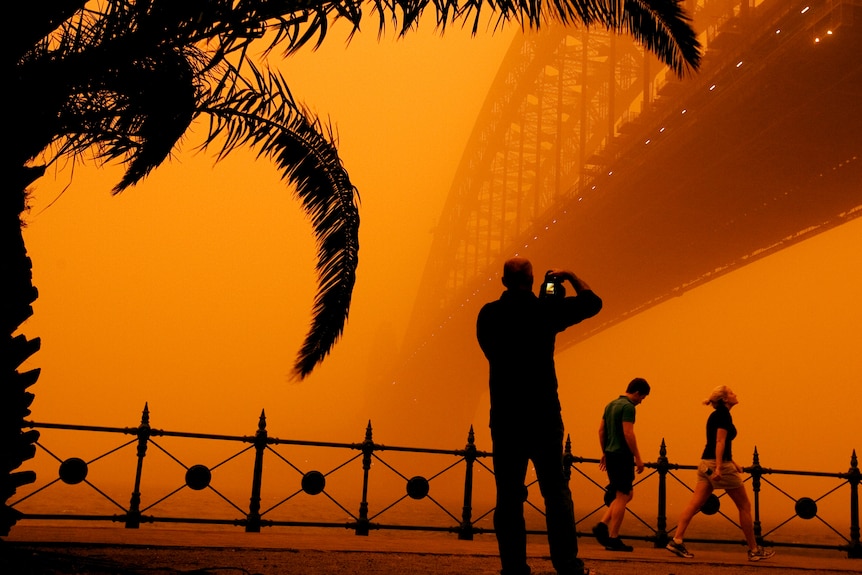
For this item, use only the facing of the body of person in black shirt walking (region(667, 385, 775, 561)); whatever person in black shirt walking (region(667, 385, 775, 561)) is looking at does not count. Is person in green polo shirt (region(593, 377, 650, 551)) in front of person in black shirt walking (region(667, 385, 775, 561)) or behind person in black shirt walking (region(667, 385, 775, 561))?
behind

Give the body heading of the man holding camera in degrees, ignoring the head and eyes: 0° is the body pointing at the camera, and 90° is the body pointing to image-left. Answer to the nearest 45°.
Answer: approximately 225°

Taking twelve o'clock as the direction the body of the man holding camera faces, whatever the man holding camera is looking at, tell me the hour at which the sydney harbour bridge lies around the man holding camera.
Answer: The sydney harbour bridge is roughly at 11 o'clock from the man holding camera.

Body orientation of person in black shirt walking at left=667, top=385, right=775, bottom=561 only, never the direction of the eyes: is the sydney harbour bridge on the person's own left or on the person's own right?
on the person's own left

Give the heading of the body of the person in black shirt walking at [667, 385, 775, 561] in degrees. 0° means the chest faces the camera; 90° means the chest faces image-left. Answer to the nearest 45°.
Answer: approximately 270°

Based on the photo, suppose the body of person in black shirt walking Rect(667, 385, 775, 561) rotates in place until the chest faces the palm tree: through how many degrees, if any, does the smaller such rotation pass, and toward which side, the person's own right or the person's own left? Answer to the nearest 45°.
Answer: approximately 135° to the person's own right

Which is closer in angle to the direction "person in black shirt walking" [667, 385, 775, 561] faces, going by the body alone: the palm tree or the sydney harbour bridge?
the sydney harbour bridge
